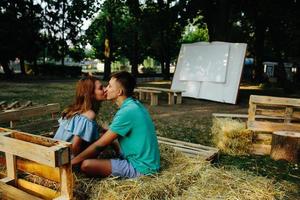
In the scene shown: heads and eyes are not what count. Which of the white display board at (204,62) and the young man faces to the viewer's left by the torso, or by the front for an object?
the young man

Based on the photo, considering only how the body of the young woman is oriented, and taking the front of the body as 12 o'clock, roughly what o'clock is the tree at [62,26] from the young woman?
The tree is roughly at 9 o'clock from the young woman.

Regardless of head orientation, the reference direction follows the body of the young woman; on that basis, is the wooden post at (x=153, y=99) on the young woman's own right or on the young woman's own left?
on the young woman's own left

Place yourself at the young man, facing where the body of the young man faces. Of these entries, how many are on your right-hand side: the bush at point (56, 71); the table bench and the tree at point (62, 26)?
3

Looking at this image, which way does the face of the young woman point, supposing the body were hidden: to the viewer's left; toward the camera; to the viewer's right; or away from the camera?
to the viewer's right

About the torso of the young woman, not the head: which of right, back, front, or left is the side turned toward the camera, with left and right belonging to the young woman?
right

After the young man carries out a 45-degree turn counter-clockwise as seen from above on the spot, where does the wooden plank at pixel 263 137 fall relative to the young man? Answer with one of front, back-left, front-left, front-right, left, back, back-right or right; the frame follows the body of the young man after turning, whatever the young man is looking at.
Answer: back

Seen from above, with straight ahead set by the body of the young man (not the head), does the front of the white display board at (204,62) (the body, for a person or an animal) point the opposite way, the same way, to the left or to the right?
to the left

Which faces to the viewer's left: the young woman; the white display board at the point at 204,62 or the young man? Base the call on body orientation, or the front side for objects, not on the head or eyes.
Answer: the young man

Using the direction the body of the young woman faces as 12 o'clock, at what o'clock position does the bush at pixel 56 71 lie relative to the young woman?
The bush is roughly at 9 o'clock from the young woman.

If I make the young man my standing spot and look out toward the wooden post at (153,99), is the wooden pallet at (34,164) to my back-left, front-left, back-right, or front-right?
back-left

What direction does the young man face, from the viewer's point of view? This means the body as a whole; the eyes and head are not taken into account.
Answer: to the viewer's left

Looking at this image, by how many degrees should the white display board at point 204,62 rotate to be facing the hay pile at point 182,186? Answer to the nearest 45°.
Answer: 0° — it already faces it

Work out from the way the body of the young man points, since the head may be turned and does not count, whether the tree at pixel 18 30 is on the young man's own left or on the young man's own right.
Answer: on the young man's own right

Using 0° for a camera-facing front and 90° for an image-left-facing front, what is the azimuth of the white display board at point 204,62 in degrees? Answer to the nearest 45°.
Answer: approximately 0°
